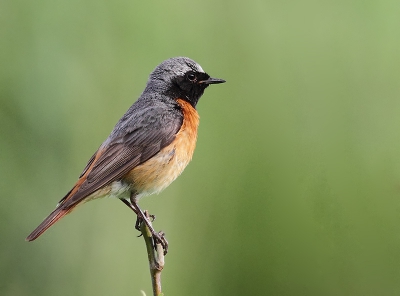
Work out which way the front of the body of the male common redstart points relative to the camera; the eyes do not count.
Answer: to the viewer's right
